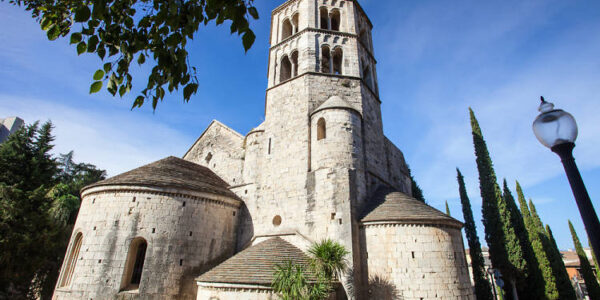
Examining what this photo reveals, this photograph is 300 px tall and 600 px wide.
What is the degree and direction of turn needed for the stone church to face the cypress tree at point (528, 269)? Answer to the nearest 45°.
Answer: approximately 45° to its right

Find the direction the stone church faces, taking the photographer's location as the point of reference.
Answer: facing away from the viewer and to the right of the viewer

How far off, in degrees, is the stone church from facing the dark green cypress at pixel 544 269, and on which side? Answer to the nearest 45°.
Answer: approximately 45° to its right
